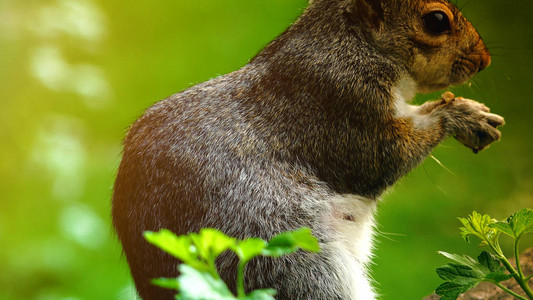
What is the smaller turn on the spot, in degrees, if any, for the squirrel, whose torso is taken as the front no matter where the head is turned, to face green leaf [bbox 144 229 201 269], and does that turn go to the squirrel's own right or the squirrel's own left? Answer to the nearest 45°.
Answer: approximately 90° to the squirrel's own right

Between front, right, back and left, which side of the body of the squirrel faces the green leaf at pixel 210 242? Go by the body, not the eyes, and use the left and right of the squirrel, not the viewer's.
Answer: right

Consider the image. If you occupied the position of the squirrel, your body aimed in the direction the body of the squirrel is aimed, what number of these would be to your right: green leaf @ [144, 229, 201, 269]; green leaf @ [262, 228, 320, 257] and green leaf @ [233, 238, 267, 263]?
3

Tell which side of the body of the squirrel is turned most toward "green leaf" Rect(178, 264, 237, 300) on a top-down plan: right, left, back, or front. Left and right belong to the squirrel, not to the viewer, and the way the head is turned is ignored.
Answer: right

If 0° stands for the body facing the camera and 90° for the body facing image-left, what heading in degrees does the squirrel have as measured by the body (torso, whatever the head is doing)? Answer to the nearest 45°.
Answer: approximately 270°
